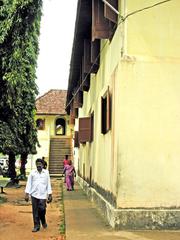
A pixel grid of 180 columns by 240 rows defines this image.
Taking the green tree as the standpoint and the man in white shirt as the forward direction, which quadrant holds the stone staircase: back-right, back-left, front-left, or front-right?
back-left

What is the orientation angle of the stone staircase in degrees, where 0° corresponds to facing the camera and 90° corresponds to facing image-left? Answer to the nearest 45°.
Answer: approximately 0°

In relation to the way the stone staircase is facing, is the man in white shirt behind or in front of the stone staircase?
in front

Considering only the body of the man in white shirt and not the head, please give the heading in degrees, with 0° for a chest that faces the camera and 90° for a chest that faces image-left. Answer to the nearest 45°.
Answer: approximately 0°

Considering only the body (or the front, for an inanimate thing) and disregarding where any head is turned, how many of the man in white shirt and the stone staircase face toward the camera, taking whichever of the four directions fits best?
2

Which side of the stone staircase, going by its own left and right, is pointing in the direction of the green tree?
front

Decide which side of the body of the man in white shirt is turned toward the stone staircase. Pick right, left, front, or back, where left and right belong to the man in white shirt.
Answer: back
